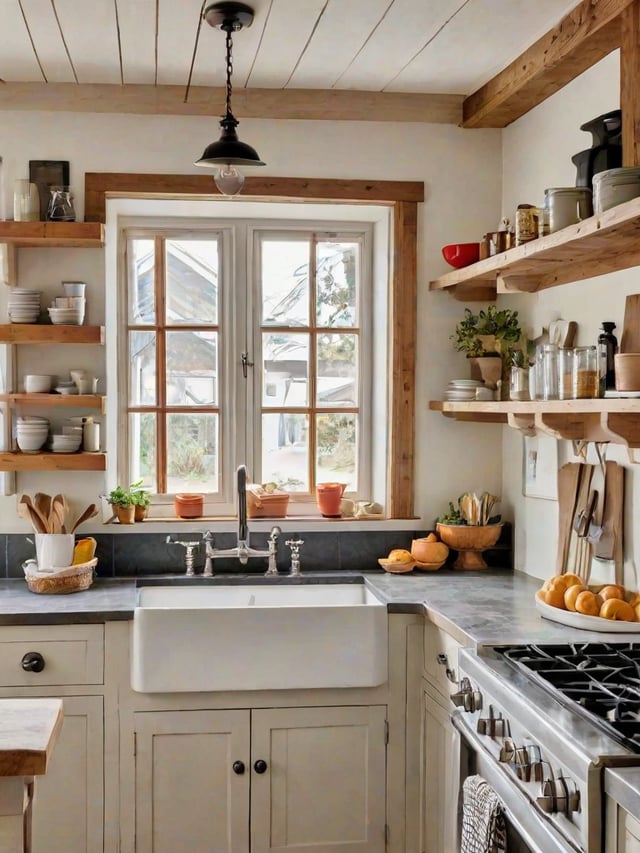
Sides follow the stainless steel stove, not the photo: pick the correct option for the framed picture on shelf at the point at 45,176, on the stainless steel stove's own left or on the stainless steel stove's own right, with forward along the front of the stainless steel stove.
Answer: on the stainless steel stove's own right

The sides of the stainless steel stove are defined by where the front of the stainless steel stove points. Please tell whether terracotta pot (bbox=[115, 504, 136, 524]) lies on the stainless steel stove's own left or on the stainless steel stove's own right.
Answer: on the stainless steel stove's own right

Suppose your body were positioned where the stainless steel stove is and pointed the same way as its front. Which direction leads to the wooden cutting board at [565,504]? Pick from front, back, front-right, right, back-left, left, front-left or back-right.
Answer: back-right

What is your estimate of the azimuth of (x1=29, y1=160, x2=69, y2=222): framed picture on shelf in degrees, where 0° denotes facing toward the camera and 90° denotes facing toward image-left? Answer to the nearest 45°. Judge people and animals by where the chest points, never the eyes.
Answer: approximately 0°
